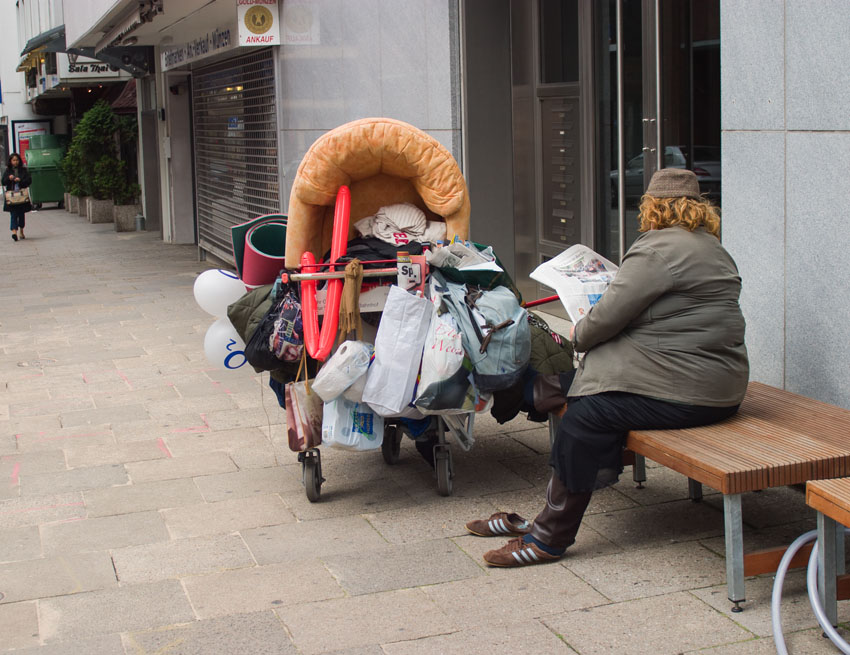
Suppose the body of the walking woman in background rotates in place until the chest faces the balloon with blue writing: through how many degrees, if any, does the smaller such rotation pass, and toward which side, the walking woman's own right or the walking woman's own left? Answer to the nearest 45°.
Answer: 0° — they already face it

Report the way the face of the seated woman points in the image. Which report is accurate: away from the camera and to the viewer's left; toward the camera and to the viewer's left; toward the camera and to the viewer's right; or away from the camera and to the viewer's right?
away from the camera and to the viewer's left

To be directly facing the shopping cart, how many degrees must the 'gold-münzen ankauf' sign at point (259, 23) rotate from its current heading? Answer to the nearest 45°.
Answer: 0° — it already faces it

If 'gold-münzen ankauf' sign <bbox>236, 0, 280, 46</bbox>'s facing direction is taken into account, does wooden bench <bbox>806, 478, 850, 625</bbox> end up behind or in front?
in front

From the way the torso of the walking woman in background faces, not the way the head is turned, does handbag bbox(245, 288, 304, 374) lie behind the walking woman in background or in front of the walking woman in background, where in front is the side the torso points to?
in front

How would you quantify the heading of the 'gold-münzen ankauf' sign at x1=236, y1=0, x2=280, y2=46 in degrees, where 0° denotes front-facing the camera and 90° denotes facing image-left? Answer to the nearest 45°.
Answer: approximately 0°

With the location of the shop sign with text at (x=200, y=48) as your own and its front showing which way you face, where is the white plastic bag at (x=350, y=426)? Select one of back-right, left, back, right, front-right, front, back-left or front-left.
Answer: front-left
